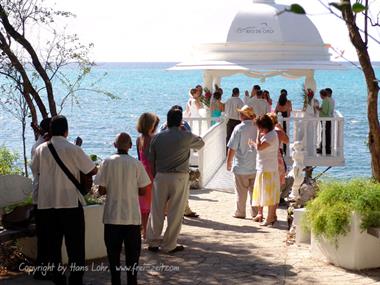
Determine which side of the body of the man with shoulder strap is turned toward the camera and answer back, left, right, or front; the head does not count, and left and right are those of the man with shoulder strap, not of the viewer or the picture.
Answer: back

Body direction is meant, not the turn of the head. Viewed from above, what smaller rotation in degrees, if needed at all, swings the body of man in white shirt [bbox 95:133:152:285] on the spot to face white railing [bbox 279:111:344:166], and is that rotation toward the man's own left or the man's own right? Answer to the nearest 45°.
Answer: approximately 45° to the man's own right

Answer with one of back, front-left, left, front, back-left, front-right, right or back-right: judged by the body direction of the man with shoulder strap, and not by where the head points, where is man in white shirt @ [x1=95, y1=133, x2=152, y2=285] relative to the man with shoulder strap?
right

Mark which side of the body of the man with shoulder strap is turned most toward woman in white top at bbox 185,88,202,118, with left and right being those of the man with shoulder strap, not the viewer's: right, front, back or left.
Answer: front

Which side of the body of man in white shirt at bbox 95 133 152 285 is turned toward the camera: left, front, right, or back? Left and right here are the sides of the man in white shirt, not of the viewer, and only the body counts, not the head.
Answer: back

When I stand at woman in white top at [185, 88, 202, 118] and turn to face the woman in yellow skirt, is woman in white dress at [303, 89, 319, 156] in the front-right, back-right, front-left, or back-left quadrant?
front-left

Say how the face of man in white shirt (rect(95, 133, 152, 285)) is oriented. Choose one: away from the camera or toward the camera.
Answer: away from the camera

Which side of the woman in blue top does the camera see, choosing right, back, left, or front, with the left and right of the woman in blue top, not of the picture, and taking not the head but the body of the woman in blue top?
back

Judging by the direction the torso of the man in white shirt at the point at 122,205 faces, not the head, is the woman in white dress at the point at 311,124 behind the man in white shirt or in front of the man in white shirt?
in front

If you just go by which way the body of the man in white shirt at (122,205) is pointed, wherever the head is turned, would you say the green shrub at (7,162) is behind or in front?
in front

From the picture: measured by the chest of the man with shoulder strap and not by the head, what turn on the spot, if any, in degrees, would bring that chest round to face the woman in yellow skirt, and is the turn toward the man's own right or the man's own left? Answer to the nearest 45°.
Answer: approximately 45° to the man's own right
